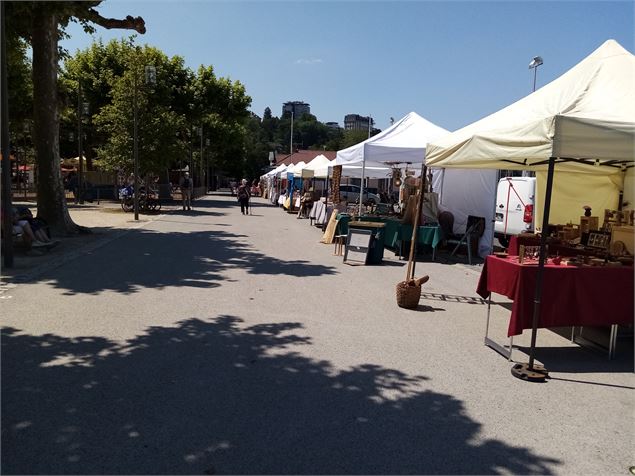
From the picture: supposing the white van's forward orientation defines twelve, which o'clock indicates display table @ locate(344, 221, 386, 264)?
The display table is roughly at 7 o'clock from the white van.

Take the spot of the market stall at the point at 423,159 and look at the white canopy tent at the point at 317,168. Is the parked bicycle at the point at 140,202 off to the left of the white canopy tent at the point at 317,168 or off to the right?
left

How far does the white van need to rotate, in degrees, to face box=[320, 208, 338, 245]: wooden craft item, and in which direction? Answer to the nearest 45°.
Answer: approximately 90° to its left

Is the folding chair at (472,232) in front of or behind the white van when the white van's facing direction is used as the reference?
behind

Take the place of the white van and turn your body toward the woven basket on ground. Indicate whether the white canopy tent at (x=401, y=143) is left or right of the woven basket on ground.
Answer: right

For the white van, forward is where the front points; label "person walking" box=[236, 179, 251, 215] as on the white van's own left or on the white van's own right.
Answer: on the white van's own left

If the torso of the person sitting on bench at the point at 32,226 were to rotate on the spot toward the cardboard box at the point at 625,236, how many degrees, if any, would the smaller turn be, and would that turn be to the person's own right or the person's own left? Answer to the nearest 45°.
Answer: approximately 45° to the person's own right

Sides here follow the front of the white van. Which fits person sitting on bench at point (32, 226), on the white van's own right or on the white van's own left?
on the white van's own left

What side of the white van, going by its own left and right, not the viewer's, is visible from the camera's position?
back

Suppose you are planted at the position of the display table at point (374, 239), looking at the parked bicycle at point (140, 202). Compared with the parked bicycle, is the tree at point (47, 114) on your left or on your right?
left

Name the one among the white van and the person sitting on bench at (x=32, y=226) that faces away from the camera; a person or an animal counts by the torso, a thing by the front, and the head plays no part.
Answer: the white van

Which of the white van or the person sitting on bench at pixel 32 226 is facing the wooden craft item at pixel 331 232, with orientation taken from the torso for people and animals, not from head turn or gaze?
the person sitting on bench

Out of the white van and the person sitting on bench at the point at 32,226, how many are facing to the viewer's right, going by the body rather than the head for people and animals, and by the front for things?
1

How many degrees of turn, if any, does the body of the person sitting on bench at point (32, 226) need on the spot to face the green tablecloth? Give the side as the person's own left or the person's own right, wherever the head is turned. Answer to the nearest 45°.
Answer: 0° — they already face it
